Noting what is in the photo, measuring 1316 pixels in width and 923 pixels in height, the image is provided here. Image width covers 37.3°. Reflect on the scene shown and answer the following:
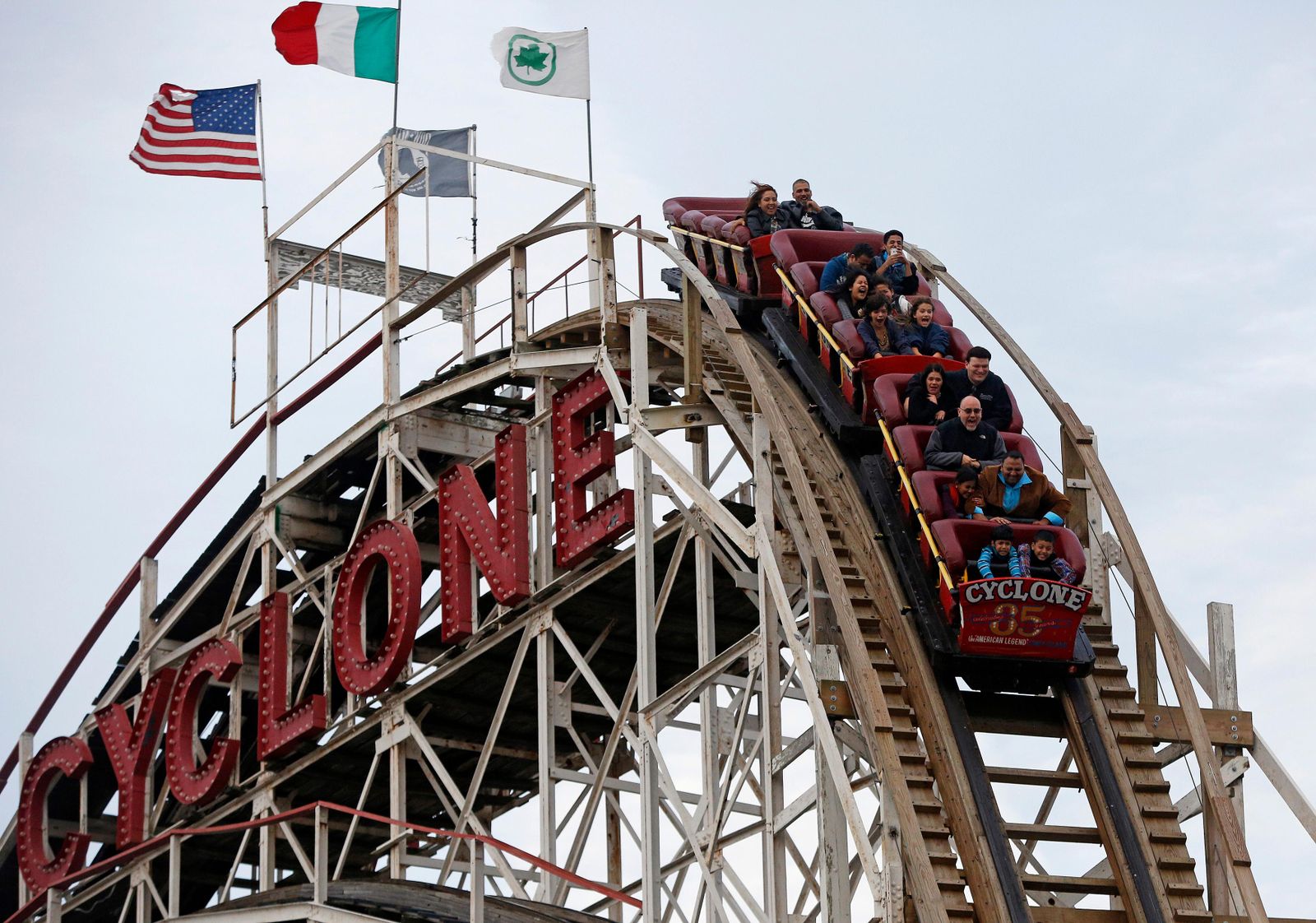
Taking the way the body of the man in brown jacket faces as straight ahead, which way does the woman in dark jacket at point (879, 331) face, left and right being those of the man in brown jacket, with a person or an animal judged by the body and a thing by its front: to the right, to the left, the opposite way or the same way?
the same way

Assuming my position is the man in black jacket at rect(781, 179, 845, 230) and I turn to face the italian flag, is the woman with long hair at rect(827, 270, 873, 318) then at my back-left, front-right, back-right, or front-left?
back-left

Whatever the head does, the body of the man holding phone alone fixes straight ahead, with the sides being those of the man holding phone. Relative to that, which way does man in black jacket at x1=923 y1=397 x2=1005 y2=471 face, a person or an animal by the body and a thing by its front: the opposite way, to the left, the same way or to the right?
the same way

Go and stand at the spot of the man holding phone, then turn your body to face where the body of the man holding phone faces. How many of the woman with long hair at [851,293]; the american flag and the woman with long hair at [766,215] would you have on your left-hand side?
0

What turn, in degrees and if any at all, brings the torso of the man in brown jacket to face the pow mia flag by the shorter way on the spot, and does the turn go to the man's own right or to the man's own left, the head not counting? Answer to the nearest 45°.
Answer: approximately 135° to the man's own right

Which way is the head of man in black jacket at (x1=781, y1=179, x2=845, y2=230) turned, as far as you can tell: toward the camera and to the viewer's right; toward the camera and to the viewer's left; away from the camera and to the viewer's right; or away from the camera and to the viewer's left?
toward the camera and to the viewer's right

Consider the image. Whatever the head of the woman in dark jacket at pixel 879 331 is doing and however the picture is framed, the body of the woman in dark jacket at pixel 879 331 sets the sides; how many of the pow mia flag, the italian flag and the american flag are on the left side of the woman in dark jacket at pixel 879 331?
0

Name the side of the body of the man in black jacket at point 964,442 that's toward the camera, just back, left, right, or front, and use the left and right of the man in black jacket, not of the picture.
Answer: front
